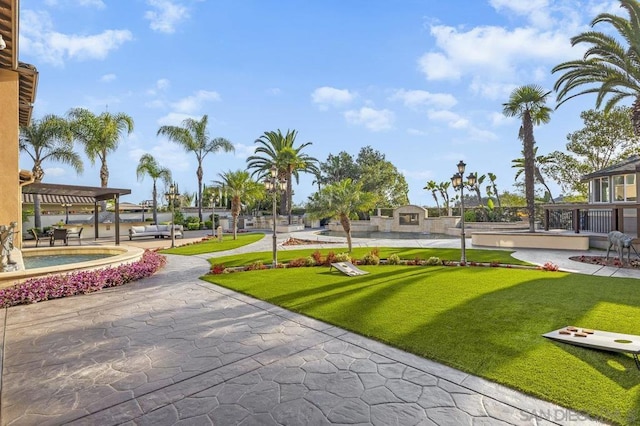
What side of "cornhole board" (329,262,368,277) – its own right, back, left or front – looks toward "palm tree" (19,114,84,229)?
back

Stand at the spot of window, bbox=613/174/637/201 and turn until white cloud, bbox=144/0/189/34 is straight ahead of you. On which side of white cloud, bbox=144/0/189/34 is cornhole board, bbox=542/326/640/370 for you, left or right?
left

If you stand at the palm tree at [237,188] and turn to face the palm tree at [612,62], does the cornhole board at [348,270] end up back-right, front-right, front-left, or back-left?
front-right

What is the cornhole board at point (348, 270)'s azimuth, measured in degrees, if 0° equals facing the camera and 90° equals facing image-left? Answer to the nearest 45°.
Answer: approximately 315°

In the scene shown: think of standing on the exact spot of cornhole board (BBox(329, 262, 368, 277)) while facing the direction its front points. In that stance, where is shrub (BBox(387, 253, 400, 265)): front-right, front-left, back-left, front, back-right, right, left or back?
left

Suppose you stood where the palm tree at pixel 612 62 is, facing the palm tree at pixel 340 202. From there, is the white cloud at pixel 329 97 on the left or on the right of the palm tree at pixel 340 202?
right

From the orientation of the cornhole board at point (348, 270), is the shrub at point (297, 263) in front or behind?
behind

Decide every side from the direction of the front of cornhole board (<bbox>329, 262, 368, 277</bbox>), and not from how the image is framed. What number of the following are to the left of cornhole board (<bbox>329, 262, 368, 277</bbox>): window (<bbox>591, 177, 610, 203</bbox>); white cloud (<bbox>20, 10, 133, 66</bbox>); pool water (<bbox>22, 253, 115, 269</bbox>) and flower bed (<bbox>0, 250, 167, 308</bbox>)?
1

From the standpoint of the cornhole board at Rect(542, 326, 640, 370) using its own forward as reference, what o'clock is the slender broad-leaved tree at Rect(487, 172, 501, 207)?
The slender broad-leaved tree is roughly at 1 o'clock from the cornhole board.

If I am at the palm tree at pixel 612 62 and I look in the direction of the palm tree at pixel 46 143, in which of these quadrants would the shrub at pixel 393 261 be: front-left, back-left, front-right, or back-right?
front-left

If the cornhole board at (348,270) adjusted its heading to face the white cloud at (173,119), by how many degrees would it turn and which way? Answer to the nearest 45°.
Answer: approximately 180°
